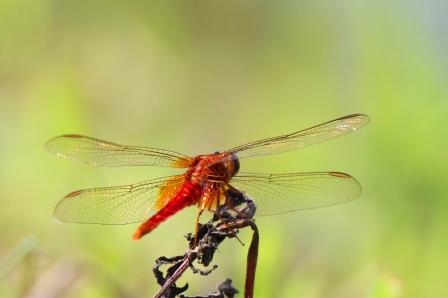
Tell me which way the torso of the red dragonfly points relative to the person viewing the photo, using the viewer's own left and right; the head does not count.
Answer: facing away from the viewer and to the right of the viewer
